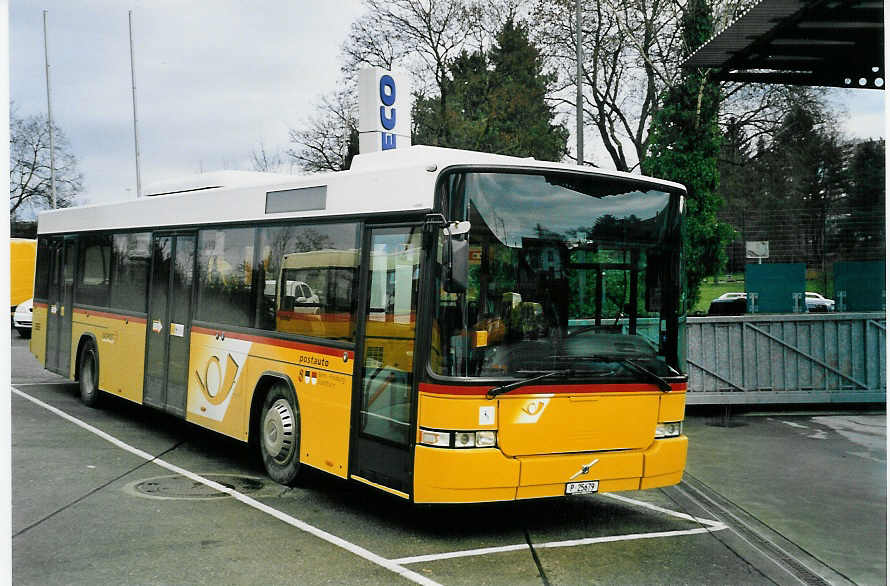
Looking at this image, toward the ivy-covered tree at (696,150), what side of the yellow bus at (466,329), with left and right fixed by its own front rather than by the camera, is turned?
left

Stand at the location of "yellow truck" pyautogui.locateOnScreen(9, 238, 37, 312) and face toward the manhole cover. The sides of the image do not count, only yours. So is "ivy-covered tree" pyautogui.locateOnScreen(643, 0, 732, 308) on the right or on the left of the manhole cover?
left

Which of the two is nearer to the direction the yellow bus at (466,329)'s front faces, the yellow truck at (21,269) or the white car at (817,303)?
the white car

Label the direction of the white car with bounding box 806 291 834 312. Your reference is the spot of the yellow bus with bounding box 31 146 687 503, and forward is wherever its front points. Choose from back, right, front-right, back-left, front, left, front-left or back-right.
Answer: left

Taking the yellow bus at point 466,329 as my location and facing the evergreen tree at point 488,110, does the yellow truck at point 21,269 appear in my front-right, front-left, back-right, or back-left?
front-left

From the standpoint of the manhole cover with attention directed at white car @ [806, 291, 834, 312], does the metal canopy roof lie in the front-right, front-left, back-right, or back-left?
front-right

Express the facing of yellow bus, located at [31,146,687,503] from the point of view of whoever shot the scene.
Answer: facing the viewer and to the right of the viewer

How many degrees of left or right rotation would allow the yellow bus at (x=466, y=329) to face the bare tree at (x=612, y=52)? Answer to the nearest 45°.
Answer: approximately 135° to its left

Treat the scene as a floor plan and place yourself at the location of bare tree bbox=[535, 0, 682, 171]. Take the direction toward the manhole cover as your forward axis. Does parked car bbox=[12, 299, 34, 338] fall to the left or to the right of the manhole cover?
right

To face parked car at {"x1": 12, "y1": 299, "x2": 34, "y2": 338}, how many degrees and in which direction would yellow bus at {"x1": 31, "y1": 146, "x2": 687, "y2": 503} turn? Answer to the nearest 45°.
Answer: approximately 180°

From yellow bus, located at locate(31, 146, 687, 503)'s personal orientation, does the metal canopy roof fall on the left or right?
on its left

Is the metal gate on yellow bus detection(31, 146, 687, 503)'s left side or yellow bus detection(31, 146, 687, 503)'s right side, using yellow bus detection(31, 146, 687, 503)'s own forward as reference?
on its left

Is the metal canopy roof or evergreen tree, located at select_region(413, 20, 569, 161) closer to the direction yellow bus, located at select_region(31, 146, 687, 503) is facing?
the metal canopy roof

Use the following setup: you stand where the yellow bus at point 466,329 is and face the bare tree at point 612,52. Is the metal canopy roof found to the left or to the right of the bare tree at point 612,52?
right
